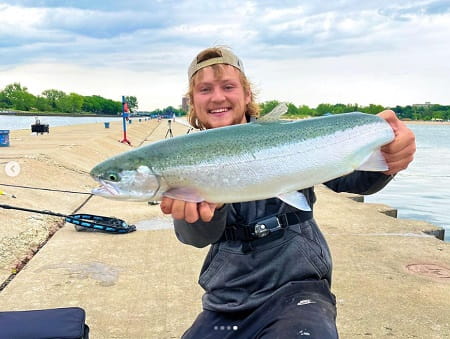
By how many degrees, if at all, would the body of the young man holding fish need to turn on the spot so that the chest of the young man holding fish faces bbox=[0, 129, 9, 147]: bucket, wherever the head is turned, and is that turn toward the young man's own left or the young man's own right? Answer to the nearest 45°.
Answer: approximately 135° to the young man's own right

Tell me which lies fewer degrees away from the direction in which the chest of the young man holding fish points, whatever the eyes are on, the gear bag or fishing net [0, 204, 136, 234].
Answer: the gear bag

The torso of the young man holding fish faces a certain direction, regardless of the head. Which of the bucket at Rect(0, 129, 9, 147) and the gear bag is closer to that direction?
the gear bag

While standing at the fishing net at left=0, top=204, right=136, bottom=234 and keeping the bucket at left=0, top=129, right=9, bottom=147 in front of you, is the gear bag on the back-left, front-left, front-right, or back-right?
back-left

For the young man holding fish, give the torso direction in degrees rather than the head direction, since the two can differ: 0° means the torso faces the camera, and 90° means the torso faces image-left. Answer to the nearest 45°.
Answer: approximately 0°

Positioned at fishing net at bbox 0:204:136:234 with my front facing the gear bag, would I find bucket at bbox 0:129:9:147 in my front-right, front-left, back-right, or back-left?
back-right

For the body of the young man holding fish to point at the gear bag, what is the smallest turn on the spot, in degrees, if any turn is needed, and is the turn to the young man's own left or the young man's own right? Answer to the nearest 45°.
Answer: approximately 90° to the young man's own right

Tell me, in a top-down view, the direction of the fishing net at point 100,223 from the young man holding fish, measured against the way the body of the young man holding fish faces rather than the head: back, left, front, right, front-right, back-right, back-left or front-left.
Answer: back-right
